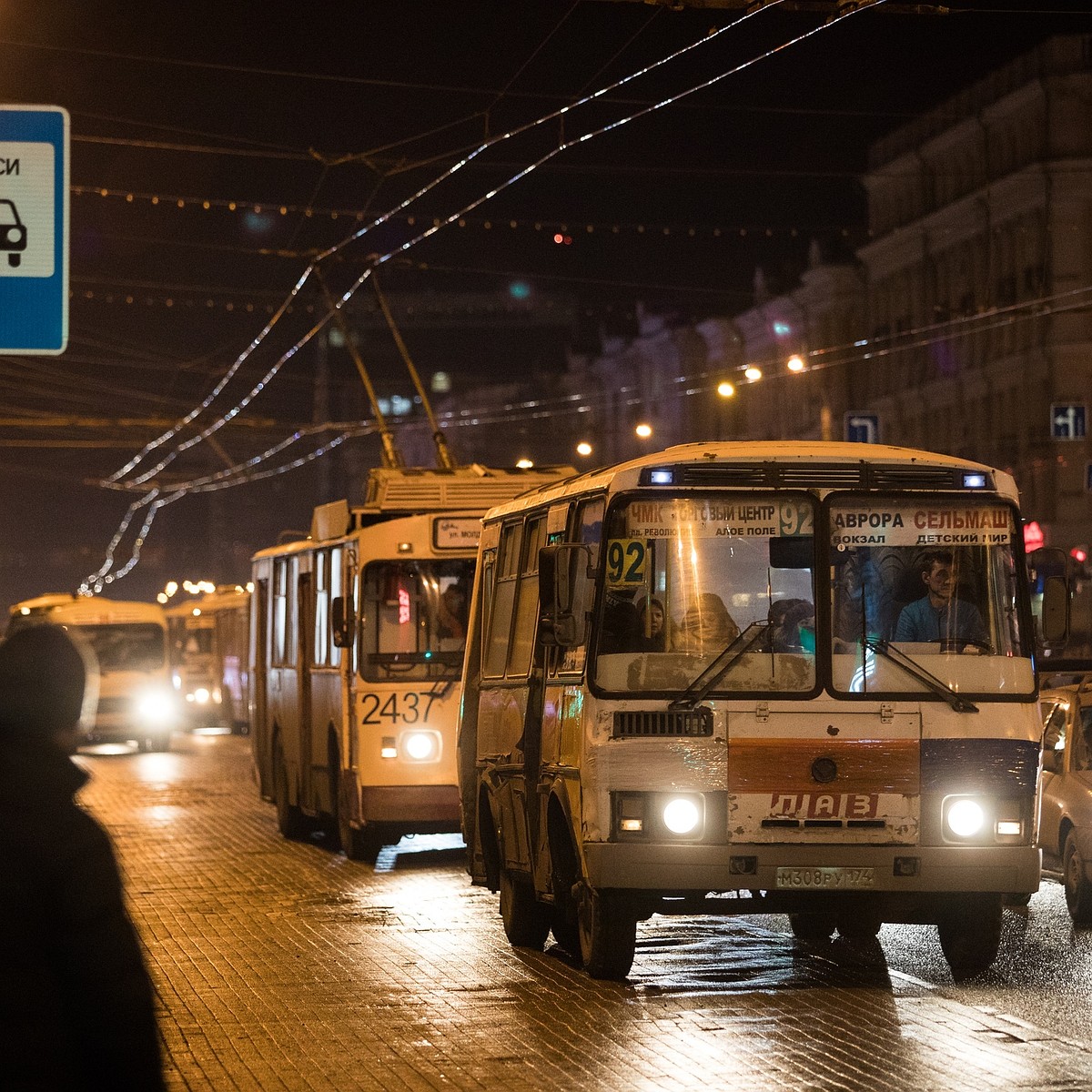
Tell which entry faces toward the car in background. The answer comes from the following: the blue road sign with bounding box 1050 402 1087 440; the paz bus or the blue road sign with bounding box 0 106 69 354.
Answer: the blue road sign with bounding box 1050 402 1087 440

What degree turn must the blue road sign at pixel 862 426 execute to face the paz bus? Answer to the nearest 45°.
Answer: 0° — it already faces it

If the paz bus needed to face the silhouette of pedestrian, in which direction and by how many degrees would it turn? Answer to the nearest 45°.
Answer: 0° — it already faces them

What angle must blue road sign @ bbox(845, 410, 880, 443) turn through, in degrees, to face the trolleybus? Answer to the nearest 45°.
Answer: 0° — it already faces it

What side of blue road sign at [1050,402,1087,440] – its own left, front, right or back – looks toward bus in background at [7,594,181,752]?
right

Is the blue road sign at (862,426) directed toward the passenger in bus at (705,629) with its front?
yes

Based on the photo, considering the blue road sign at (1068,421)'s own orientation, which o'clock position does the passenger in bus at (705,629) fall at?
The passenger in bus is roughly at 12 o'clock from the blue road sign.

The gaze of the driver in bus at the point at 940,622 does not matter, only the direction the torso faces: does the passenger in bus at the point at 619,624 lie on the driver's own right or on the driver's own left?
on the driver's own right
